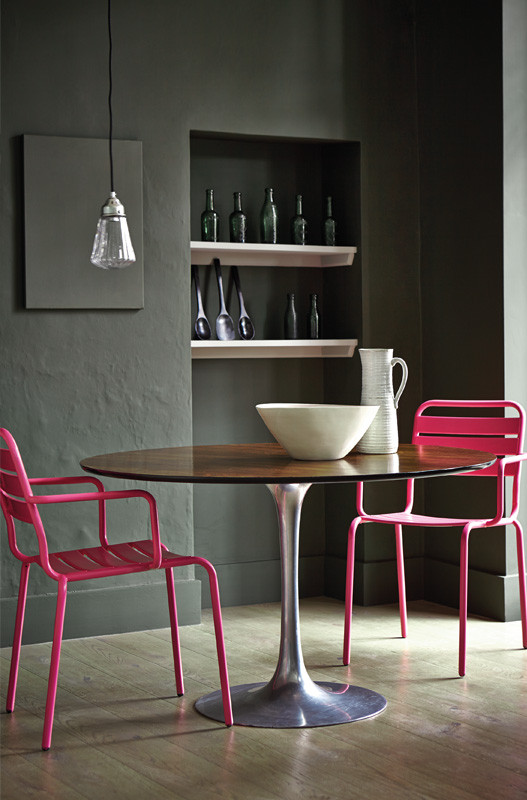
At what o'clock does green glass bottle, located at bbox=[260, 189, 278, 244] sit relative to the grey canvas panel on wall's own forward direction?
The green glass bottle is roughly at 8 o'clock from the grey canvas panel on wall.

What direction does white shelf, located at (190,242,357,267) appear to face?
toward the camera

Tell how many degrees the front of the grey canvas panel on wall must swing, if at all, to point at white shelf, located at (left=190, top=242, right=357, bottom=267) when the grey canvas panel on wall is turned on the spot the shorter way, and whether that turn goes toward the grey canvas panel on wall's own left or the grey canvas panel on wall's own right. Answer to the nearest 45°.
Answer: approximately 135° to the grey canvas panel on wall's own left

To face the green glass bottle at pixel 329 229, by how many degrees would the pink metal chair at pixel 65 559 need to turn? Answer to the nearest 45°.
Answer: approximately 45° to its left

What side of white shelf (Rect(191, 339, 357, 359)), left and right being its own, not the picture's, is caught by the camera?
front

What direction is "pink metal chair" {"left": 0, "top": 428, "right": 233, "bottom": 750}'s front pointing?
to the viewer's right

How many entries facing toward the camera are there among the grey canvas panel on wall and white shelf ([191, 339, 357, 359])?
2

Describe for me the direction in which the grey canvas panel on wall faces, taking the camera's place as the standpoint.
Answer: facing the viewer

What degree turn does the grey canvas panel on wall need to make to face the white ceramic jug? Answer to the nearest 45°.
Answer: approximately 45° to its left

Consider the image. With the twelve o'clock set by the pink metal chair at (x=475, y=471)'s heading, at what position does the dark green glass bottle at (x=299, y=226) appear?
The dark green glass bottle is roughly at 3 o'clock from the pink metal chair.

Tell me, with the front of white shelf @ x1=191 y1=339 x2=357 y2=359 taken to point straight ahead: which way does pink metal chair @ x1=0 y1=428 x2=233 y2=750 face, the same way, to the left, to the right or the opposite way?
to the left

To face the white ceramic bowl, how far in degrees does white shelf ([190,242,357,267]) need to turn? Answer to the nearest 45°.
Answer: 0° — it already faces it
